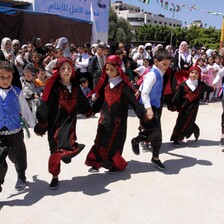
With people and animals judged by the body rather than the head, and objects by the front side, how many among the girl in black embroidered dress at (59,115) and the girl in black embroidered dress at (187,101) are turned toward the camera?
2

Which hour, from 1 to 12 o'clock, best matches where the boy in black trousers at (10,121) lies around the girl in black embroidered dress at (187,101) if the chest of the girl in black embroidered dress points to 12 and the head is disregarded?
The boy in black trousers is roughly at 1 o'clock from the girl in black embroidered dress.

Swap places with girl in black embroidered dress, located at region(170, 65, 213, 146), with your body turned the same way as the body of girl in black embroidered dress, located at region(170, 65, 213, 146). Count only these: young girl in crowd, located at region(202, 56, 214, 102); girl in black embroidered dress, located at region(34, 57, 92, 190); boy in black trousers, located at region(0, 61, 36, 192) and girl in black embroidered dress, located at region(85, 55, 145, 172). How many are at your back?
1

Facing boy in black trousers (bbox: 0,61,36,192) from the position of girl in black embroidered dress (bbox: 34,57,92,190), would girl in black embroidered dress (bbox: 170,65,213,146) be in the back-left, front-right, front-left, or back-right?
back-right

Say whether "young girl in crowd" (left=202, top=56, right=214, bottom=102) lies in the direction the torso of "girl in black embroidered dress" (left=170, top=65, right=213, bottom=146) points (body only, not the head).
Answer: no

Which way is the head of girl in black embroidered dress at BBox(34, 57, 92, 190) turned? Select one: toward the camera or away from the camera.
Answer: toward the camera

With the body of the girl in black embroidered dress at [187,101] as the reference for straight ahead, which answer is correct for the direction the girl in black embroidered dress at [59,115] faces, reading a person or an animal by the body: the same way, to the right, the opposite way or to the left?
the same way

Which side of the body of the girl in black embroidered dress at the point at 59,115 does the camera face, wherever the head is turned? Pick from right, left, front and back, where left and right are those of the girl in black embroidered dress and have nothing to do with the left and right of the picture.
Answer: front

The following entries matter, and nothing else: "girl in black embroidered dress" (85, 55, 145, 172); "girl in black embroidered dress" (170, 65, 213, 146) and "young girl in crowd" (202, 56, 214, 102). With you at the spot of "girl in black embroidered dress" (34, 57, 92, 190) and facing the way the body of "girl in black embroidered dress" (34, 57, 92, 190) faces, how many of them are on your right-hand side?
0

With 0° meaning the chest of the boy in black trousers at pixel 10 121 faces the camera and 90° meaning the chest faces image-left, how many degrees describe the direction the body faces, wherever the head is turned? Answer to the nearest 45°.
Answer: approximately 0°

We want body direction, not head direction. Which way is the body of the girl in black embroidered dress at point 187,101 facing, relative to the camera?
toward the camera

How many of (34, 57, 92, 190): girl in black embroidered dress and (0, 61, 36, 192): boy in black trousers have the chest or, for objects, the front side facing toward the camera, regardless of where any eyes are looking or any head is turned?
2

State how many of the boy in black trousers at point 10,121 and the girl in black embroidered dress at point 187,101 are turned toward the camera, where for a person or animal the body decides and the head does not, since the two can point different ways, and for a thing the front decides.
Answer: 2

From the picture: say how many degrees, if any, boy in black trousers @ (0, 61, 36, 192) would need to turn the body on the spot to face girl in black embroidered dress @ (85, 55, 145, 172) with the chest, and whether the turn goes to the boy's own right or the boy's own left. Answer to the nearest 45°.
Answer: approximately 90° to the boy's own left

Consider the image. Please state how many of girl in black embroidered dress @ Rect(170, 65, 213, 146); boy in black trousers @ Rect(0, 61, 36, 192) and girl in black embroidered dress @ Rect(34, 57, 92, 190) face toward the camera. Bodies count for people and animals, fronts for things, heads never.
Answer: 3

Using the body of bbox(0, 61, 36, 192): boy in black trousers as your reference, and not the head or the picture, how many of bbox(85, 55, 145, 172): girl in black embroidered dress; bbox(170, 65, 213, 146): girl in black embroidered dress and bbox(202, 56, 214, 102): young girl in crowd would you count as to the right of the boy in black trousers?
0
